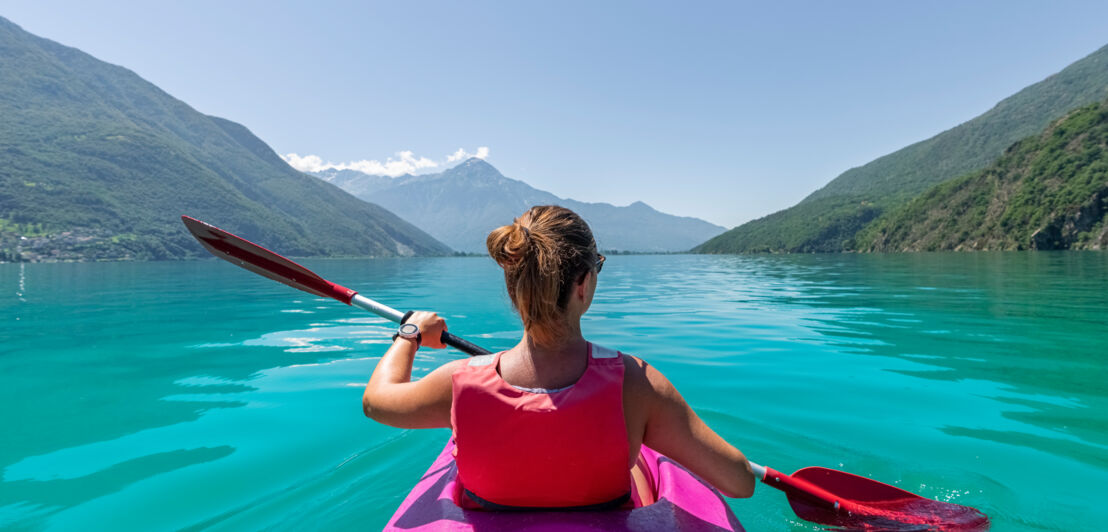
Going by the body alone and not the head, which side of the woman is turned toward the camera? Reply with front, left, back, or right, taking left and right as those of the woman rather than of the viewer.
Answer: back
